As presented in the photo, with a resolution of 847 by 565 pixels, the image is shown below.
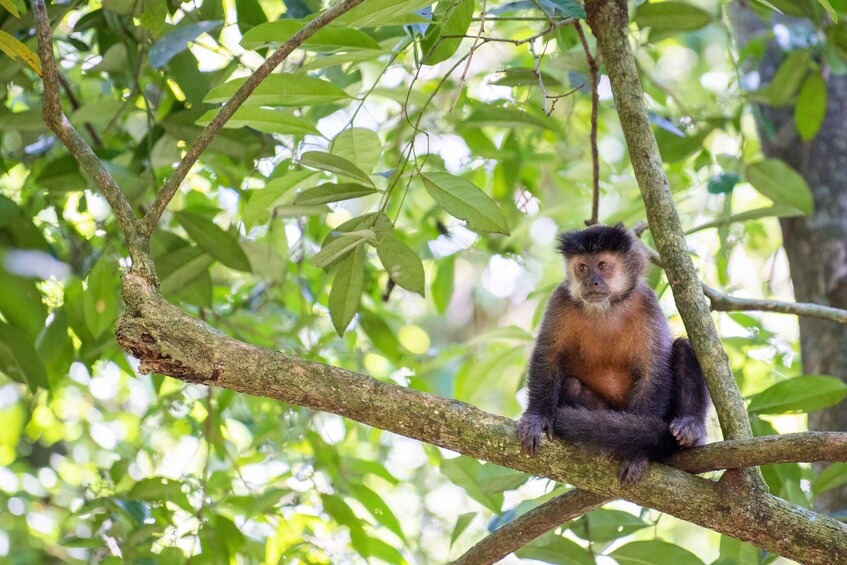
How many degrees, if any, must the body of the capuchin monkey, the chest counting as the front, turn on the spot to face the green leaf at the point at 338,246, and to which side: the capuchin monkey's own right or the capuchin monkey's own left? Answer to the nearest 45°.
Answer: approximately 45° to the capuchin monkey's own right

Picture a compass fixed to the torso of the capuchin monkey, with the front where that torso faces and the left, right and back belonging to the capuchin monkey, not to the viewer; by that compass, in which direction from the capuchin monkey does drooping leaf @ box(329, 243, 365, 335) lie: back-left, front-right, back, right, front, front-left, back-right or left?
front-right

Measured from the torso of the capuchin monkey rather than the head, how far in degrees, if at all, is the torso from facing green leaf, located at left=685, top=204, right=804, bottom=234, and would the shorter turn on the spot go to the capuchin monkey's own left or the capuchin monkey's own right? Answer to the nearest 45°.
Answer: approximately 135° to the capuchin monkey's own left

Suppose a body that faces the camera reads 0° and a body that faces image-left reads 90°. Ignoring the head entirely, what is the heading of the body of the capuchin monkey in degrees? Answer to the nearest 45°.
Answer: approximately 0°

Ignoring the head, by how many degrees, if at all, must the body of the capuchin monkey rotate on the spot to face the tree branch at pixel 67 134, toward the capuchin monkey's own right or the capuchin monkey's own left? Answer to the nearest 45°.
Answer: approximately 45° to the capuchin monkey's own right
